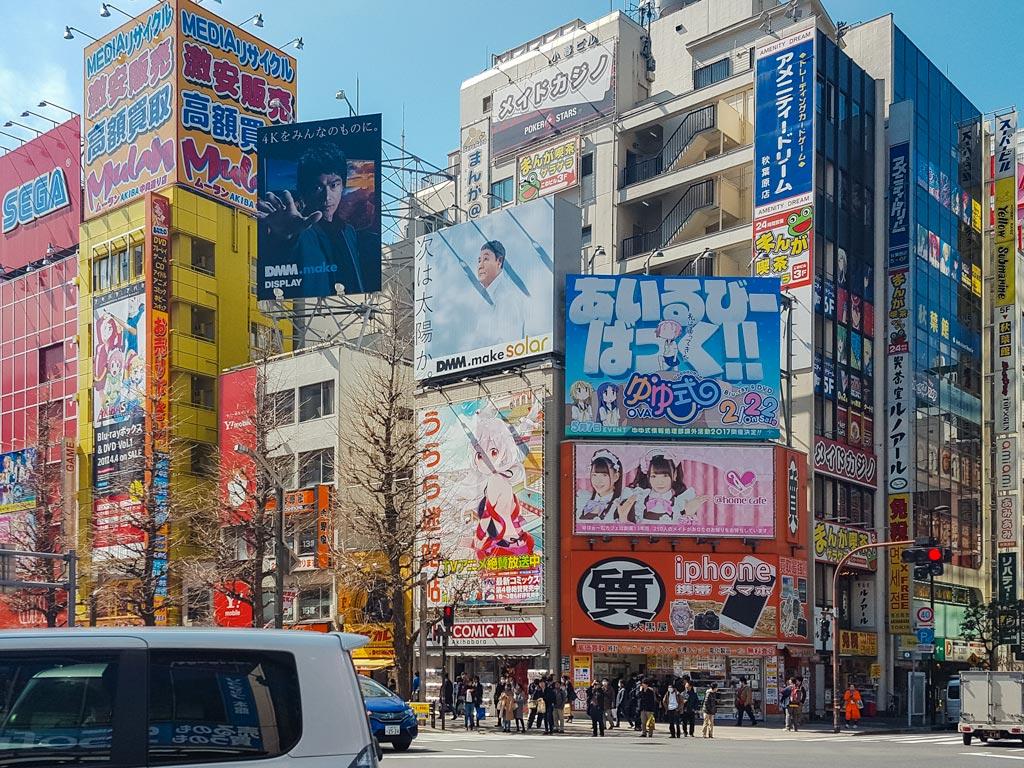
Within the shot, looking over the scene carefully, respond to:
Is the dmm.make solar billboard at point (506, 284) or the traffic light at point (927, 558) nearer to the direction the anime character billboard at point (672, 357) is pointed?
the traffic light

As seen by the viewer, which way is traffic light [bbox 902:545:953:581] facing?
toward the camera

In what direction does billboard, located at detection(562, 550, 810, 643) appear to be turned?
toward the camera

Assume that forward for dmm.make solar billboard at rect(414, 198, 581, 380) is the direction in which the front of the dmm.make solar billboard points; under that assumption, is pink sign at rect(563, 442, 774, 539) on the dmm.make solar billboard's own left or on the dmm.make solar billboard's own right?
on the dmm.make solar billboard's own left

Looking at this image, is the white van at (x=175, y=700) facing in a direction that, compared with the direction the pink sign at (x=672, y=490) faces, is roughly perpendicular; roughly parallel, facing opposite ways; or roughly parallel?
roughly perpendicular

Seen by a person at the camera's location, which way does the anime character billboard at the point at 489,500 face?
facing the viewer and to the left of the viewer

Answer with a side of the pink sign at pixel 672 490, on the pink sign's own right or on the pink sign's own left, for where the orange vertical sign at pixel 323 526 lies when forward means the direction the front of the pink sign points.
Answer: on the pink sign's own right

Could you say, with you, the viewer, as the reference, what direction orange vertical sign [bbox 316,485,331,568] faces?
facing the viewer
